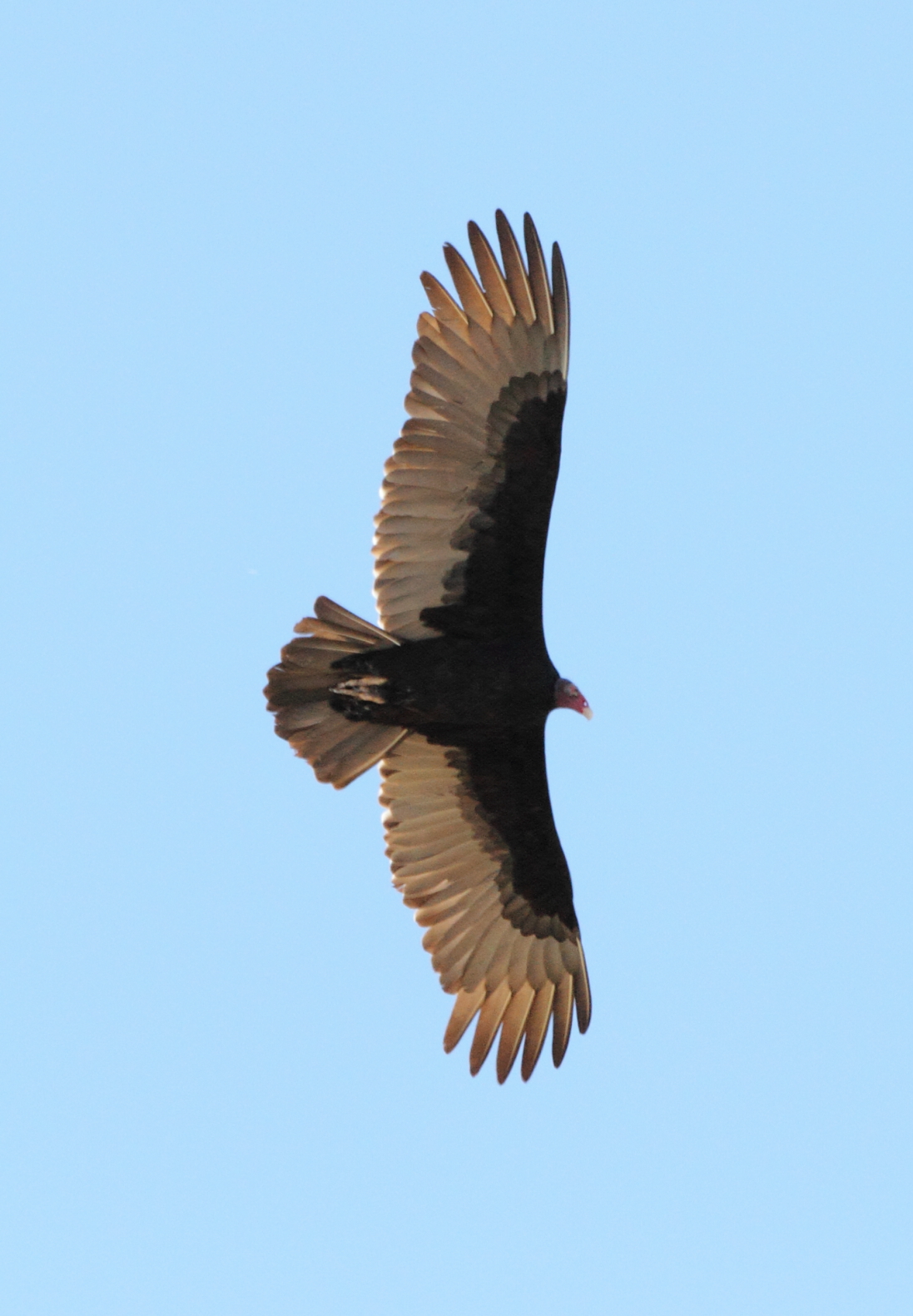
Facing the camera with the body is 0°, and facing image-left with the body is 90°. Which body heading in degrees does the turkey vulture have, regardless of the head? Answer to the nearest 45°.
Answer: approximately 270°
